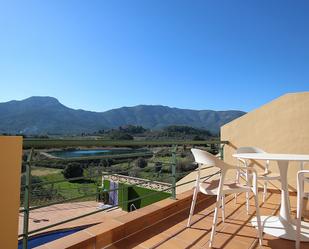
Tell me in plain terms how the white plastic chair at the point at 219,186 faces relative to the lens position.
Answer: facing away from the viewer and to the right of the viewer

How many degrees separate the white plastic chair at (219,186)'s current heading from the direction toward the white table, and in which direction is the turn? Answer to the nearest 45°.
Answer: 0° — it already faces it
